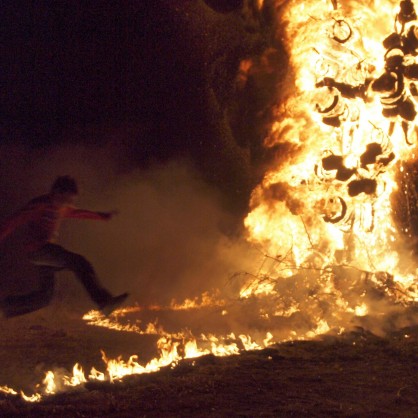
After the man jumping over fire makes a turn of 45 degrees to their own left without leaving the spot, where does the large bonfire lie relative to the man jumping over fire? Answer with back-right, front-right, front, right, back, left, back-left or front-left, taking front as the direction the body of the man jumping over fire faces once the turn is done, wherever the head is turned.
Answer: front

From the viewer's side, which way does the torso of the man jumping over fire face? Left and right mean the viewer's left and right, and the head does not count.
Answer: facing to the right of the viewer
